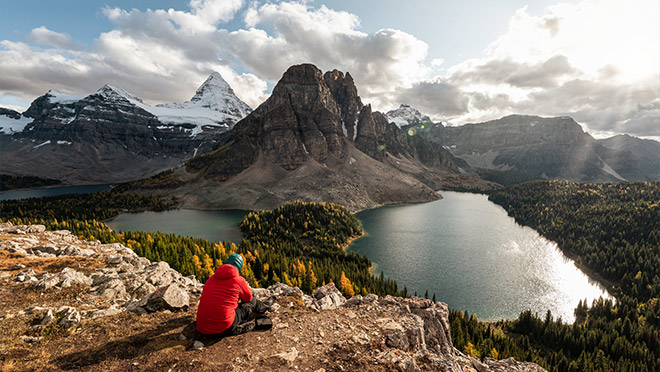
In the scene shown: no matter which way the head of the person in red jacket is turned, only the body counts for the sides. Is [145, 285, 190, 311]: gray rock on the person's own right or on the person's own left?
on the person's own left

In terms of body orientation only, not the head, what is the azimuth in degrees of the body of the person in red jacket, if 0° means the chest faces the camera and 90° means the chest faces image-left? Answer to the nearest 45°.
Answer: approximately 225°

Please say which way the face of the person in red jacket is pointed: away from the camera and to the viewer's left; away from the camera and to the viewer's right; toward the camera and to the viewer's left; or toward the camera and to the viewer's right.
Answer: away from the camera and to the viewer's right

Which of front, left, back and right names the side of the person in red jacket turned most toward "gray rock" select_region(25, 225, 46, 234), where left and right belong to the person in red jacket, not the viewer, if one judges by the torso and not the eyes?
left

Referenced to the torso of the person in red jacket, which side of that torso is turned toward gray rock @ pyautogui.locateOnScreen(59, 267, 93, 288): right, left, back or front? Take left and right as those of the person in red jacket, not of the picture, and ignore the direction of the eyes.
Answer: left

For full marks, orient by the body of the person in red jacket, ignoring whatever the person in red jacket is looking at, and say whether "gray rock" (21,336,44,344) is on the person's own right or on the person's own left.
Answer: on the person's own left

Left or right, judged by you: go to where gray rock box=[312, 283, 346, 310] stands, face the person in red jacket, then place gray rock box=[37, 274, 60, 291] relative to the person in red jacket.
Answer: right

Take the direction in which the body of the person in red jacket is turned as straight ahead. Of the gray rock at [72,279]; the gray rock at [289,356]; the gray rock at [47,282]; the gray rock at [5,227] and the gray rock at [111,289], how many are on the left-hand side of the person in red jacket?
4
